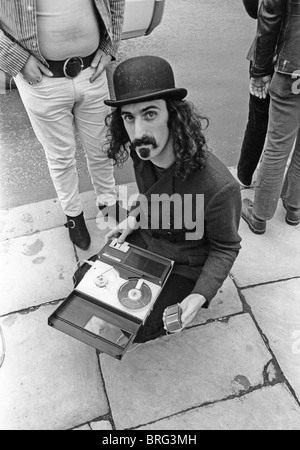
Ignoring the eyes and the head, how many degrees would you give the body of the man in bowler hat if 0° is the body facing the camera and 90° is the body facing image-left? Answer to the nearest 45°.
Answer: approximately 45°

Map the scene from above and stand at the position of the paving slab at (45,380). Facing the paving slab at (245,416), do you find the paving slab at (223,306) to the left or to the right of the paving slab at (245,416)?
left

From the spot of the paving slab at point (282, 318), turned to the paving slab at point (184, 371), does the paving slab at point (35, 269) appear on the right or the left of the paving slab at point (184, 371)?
right

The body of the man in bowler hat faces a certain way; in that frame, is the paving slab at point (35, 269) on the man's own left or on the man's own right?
on the man's own right
